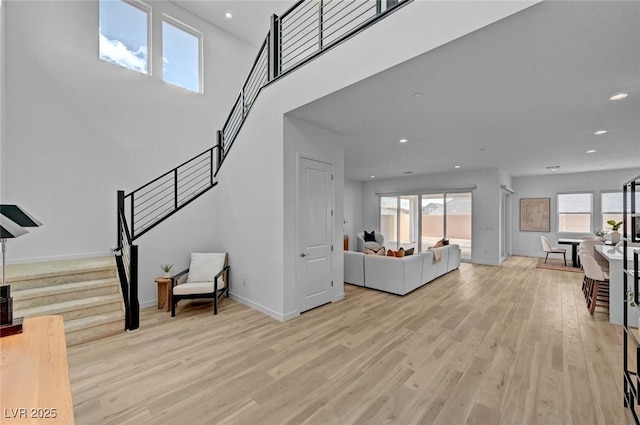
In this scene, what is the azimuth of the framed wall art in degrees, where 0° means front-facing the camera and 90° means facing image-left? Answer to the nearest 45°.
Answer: approximately 0°

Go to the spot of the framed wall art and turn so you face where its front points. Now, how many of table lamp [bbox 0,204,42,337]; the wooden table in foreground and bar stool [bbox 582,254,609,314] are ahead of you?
3

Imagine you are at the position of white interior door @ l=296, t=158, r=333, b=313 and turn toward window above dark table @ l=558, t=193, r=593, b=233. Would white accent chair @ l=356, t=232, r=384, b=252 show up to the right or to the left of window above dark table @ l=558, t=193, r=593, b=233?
left

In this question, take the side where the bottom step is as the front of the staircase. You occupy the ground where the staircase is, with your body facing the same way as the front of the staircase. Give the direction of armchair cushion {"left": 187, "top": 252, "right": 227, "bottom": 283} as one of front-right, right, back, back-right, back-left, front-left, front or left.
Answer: front-left

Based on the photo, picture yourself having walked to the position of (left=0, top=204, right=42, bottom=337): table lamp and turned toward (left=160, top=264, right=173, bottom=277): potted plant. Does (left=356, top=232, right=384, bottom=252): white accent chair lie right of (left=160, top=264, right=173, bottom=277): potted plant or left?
right

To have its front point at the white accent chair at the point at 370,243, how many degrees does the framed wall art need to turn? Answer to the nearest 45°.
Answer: approximately 45° to its right

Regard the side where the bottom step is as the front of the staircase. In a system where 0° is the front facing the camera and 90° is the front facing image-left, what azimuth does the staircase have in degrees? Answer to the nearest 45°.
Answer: approximately 315°

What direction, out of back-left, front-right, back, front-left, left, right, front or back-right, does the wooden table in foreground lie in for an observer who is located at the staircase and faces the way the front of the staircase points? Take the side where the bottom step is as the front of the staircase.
front-right
